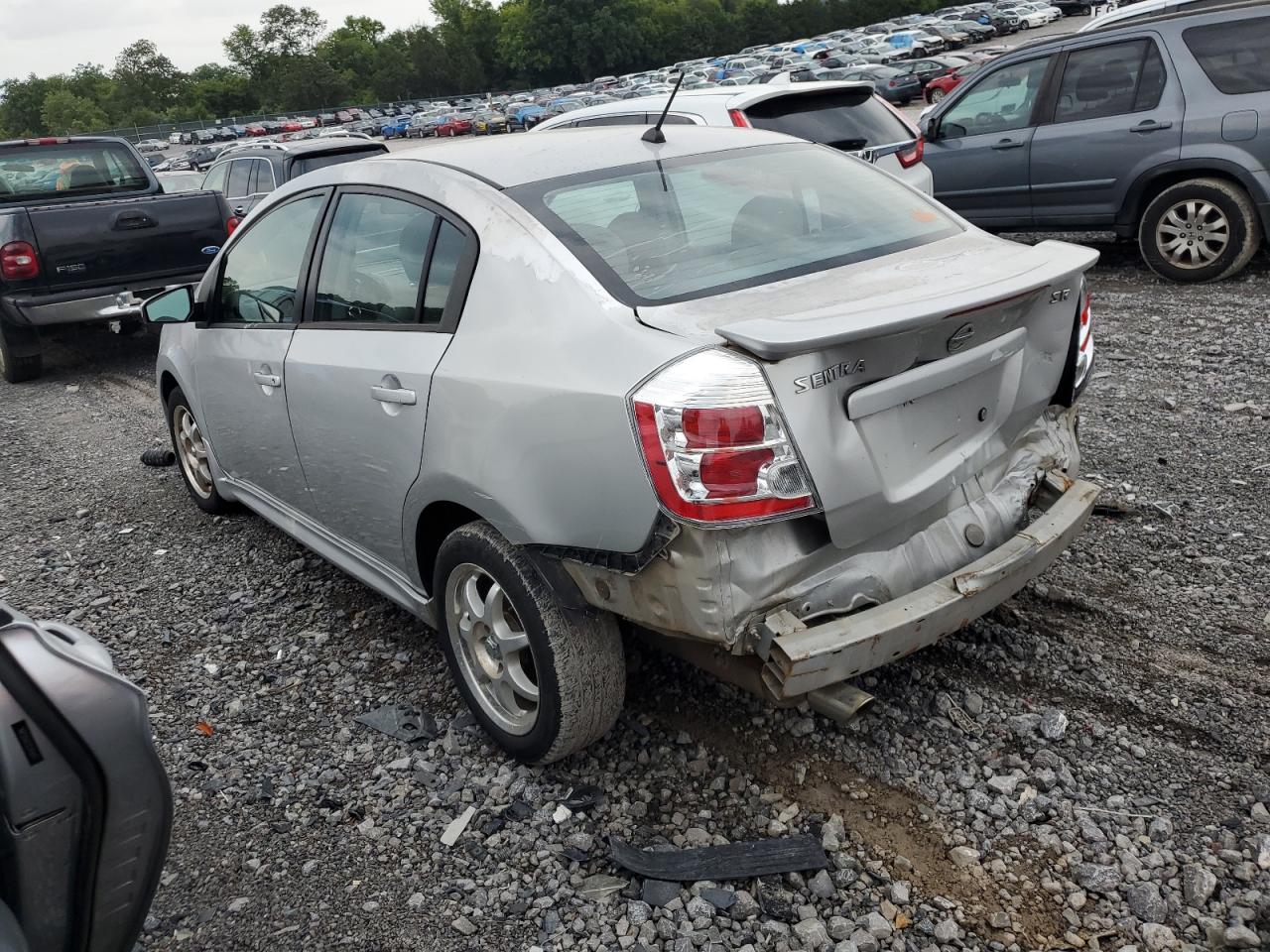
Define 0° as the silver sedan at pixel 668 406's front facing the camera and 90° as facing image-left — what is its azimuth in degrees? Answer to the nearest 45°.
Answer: approximately 135°

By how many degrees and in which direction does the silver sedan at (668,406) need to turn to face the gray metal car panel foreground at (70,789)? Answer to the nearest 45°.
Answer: approximately 90° to its left
